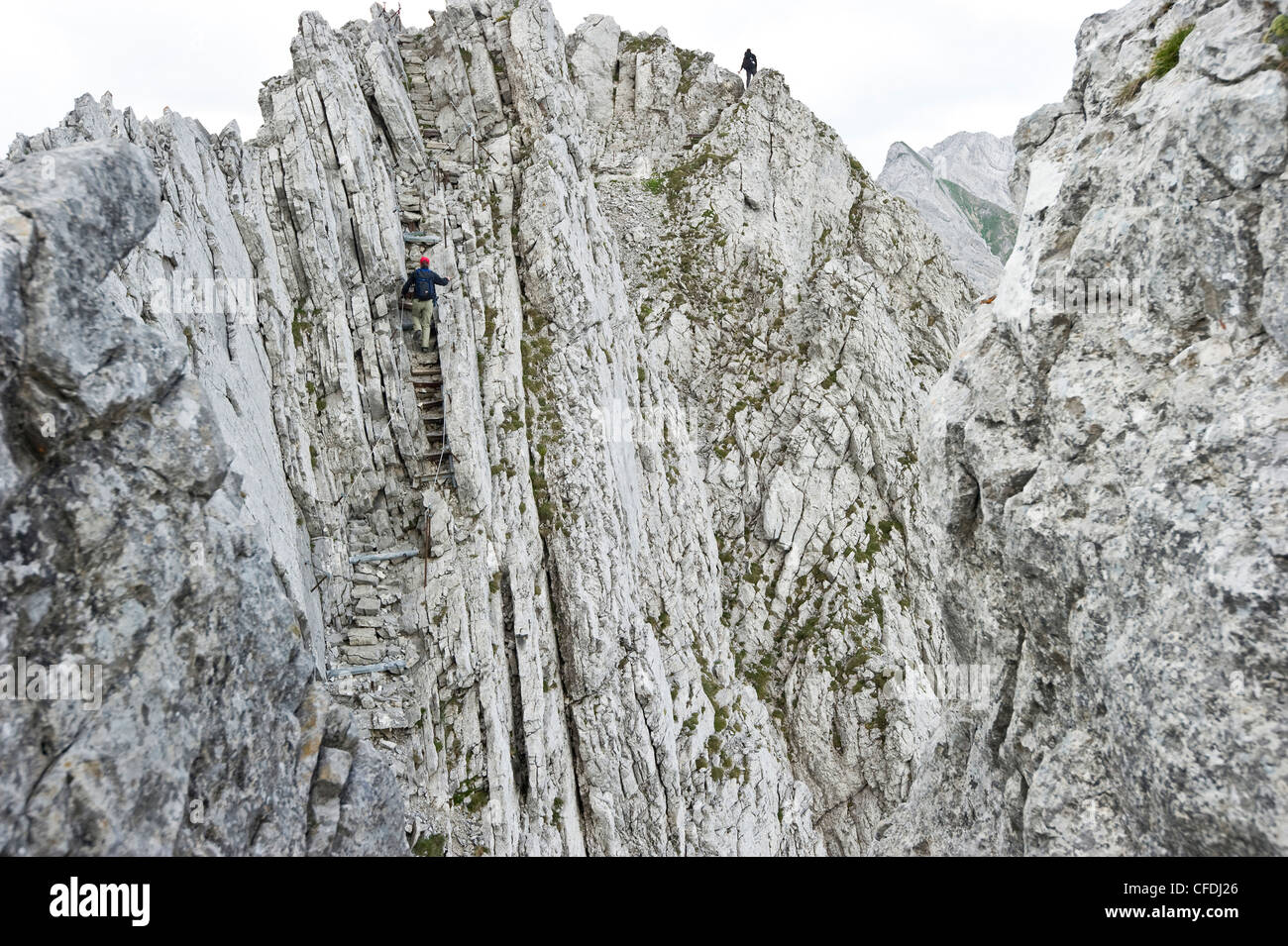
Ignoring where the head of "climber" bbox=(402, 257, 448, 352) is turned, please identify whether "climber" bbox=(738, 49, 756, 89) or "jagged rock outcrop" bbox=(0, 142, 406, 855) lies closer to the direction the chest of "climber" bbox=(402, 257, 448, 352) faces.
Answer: the climber

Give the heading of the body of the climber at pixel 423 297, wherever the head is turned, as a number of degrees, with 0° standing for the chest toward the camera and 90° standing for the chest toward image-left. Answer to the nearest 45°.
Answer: approximately 180°

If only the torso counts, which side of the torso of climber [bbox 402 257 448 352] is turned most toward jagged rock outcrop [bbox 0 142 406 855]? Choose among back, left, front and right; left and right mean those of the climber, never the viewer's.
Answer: back
